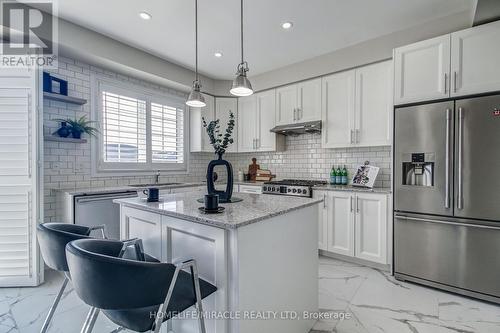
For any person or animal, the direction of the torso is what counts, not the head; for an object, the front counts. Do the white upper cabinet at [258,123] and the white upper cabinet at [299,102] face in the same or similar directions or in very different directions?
same or similar directions

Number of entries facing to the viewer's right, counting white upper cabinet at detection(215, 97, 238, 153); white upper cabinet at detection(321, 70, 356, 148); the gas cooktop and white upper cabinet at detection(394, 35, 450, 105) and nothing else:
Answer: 0

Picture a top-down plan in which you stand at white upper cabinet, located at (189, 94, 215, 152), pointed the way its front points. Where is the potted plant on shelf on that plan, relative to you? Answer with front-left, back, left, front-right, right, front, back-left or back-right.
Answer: right

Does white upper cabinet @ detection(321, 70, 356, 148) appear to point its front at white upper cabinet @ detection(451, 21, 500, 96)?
no

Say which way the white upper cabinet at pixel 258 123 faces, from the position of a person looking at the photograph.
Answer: facing the viewer and to the left of the viewer

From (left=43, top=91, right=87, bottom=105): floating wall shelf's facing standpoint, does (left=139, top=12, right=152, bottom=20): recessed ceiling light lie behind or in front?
in front

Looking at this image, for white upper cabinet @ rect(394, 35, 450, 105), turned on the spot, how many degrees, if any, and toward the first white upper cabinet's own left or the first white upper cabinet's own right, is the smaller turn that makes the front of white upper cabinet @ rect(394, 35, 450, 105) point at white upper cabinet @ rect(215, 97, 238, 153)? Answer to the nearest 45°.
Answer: approximately 45° to the first white upper cabinet's own right

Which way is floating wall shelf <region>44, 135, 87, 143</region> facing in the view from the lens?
facing the viewer and to the right of the viewer

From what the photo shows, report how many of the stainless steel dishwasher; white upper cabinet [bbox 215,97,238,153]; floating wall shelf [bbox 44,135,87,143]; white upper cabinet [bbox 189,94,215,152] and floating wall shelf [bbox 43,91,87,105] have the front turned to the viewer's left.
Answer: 0

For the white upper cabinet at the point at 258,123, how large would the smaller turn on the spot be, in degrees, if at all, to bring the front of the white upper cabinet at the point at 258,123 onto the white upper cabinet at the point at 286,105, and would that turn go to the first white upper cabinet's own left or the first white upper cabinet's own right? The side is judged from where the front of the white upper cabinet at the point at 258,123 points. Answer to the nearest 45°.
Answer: approximately 90° to the first white upper cabinet's own left

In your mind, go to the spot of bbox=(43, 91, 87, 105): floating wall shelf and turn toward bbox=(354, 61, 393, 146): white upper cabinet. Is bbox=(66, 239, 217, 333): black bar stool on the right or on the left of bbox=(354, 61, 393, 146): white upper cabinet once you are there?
right

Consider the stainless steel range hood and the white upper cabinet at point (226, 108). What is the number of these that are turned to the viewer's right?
0

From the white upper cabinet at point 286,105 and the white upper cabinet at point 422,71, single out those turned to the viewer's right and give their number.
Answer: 0

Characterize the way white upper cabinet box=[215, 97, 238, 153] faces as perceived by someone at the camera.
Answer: facing the viewer
